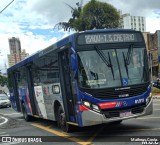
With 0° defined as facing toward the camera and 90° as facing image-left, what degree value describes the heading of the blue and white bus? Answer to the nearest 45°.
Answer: approximately 315°

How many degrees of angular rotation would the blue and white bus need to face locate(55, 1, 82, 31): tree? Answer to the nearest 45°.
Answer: approximately 135° to its left

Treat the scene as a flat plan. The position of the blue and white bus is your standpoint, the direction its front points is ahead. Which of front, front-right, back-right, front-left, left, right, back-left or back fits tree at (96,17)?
back-left
